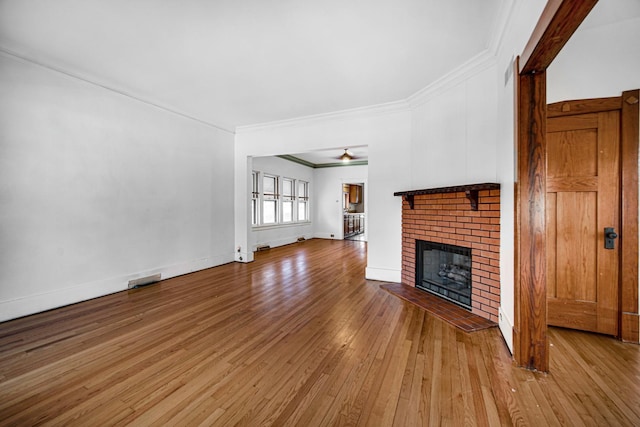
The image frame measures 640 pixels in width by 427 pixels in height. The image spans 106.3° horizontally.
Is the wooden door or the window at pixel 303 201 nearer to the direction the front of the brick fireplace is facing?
the window

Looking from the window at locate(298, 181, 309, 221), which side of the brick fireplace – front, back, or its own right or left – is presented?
right

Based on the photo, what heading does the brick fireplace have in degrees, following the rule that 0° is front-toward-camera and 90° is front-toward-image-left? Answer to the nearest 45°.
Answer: approximately 45°

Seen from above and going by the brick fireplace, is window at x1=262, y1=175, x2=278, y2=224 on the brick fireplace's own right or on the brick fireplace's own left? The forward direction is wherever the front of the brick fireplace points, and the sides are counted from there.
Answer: on the brick fireplace's own right

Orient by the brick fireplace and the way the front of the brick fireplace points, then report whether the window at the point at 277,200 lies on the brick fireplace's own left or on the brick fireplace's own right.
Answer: on the brick fireplace's own right

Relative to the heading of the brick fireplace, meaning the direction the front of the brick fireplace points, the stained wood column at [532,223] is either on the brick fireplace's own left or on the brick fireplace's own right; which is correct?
on the brick fireplace's own left

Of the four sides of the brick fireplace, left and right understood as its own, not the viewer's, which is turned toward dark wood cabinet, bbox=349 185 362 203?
right

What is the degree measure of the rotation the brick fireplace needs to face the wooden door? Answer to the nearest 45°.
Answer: approximately 135° to its left
